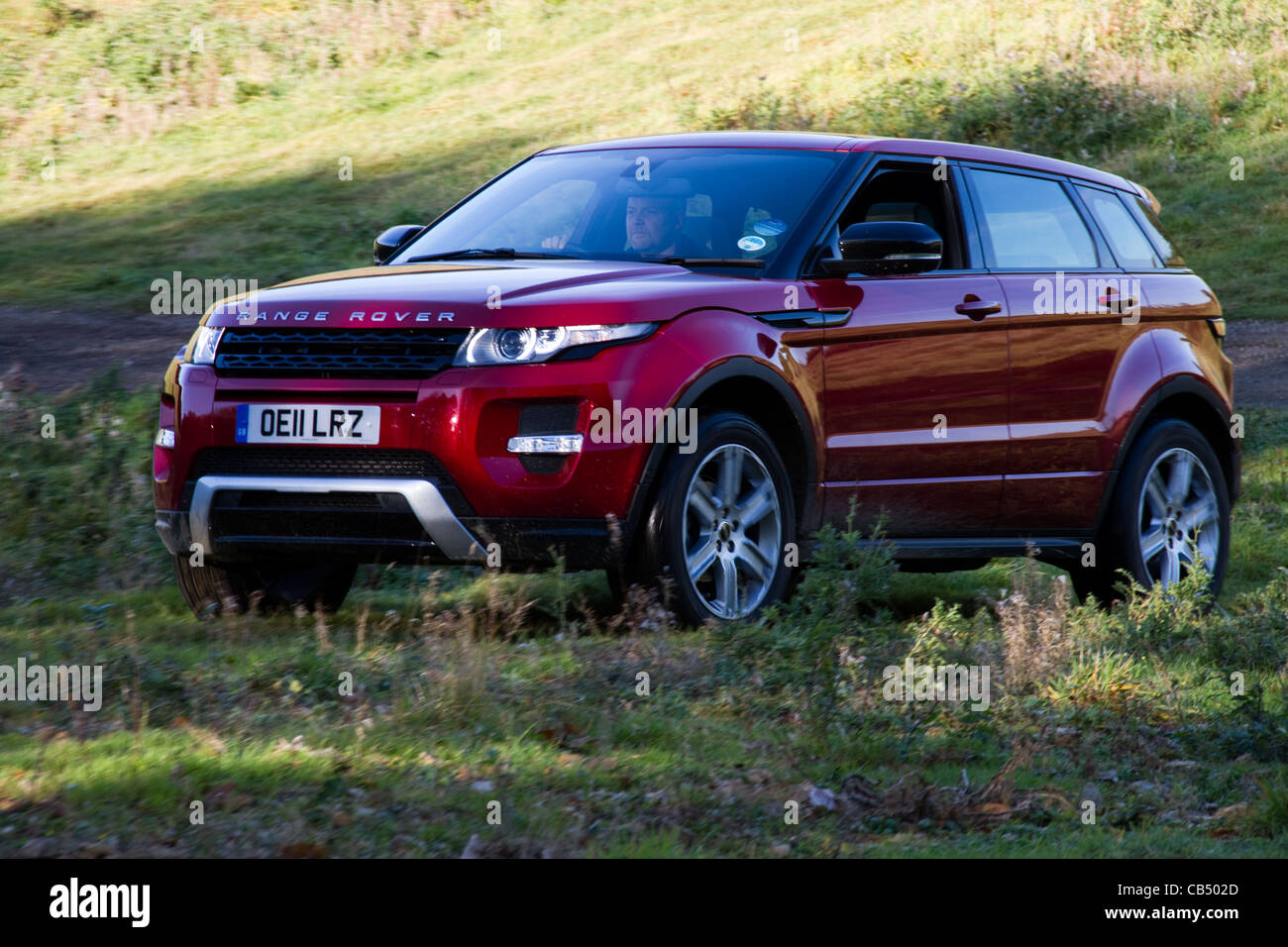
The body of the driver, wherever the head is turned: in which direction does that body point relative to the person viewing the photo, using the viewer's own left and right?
facing the viewer and to the left of the viewer

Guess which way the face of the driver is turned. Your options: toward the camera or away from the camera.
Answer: toward the camera
